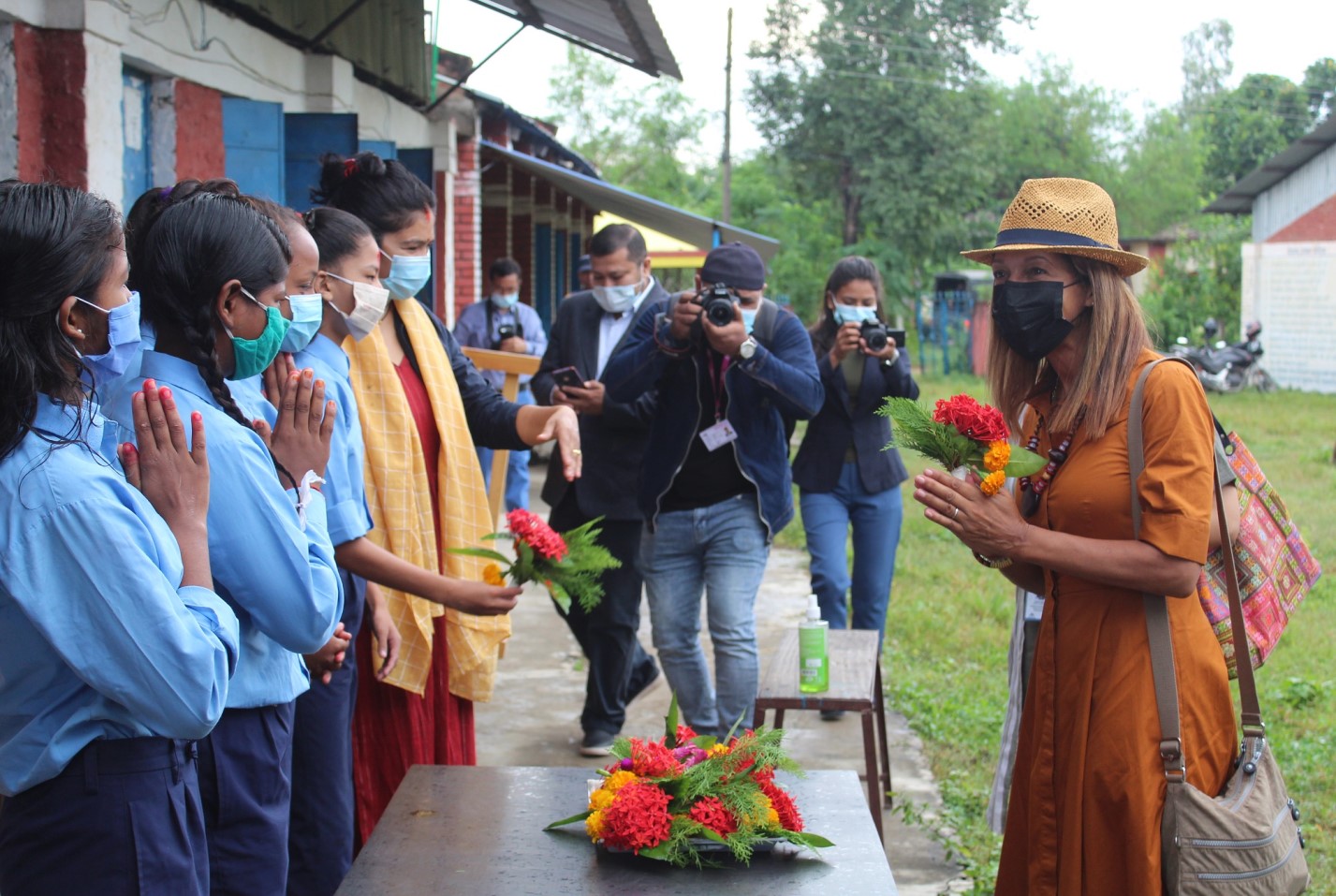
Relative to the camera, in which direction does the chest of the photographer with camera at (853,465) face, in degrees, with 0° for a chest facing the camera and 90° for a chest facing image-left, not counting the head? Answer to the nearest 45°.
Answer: approximately 0°

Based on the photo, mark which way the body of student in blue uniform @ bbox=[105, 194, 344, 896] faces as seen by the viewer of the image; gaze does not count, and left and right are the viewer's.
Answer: facing to the right of the viewer

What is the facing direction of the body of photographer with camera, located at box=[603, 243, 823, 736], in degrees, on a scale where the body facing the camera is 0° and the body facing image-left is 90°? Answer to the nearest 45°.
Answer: approximately 0°

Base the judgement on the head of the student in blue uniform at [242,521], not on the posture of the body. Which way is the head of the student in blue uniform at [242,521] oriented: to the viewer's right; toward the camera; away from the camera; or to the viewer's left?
to the viewer's right

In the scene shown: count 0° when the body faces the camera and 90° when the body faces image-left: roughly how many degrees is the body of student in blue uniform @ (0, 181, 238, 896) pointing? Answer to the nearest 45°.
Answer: approximately 270°

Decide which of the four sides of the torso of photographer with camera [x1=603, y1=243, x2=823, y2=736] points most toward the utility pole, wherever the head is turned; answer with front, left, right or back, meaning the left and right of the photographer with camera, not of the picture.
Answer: back

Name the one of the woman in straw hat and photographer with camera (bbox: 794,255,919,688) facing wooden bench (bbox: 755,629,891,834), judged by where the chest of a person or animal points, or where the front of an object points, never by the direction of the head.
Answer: the photographer with camera

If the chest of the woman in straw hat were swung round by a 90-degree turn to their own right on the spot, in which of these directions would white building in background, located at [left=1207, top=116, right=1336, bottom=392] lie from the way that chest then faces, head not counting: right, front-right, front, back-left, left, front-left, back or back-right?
front-right

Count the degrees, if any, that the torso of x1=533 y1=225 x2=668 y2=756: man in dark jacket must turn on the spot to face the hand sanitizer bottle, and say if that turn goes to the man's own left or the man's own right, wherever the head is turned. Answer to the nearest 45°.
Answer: approximately 90° to the man's own left

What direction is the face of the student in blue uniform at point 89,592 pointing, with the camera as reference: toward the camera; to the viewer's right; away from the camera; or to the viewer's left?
to the viewer's right
